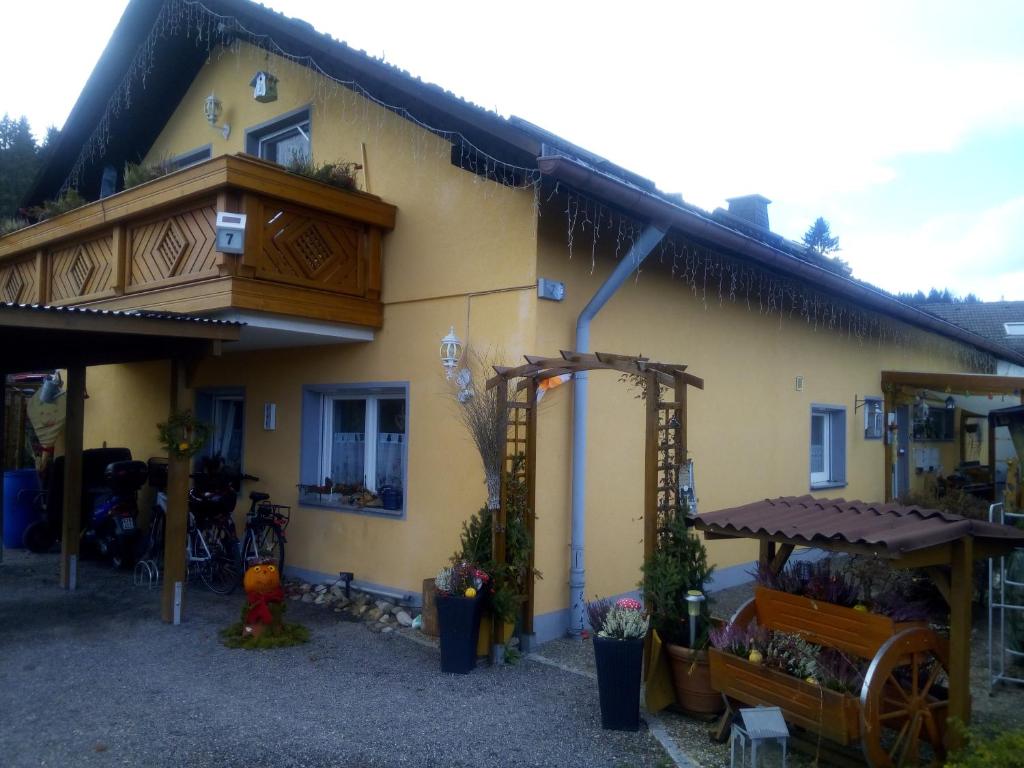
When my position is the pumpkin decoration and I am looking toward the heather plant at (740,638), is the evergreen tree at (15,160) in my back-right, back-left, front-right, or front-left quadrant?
back-left

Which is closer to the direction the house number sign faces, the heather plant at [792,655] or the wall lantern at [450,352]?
the heather plant
